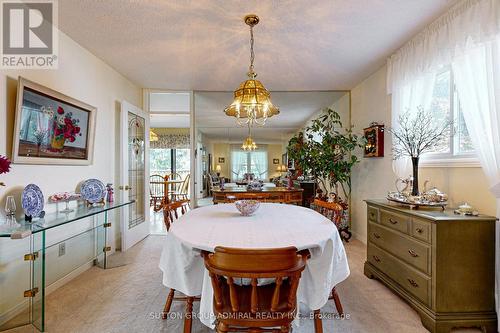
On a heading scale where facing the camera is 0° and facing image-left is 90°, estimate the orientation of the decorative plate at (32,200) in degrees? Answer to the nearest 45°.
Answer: approximately 315°

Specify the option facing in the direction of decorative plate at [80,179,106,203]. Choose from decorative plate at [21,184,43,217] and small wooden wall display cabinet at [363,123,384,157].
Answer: the small wooden wall display cabinet

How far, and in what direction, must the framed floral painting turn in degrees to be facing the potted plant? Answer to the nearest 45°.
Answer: approximately 45° to its left

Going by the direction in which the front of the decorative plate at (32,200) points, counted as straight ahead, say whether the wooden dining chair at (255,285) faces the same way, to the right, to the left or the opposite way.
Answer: to the left

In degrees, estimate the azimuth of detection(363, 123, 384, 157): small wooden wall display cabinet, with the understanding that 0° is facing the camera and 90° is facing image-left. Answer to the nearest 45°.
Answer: approximately 45°

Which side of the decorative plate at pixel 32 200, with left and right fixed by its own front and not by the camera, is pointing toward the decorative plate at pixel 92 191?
left
